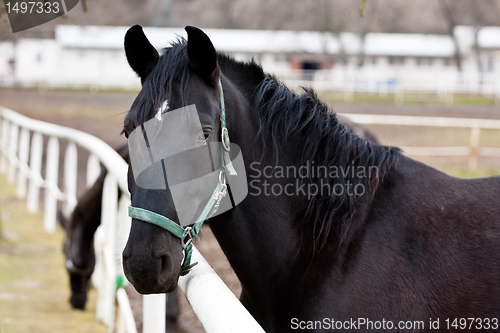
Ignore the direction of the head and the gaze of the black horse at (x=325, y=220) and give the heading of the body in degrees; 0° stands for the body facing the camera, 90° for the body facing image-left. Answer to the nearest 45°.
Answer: approximately 45°

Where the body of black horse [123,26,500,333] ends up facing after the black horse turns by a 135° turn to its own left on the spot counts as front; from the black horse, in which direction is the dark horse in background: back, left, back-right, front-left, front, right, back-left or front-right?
back-left
